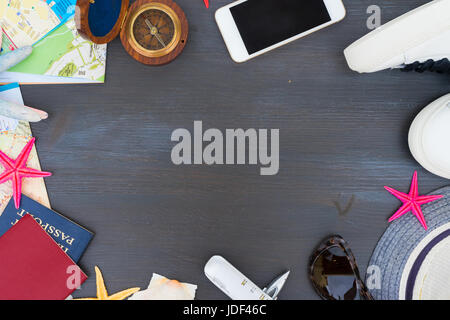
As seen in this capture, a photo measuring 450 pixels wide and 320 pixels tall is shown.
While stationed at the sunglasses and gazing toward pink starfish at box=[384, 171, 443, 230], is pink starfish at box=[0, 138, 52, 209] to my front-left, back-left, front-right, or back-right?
back-left

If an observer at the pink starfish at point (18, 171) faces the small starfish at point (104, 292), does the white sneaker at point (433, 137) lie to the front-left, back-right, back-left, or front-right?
front-left

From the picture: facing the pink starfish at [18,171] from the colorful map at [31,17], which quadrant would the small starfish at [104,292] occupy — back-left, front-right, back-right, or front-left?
front-left
